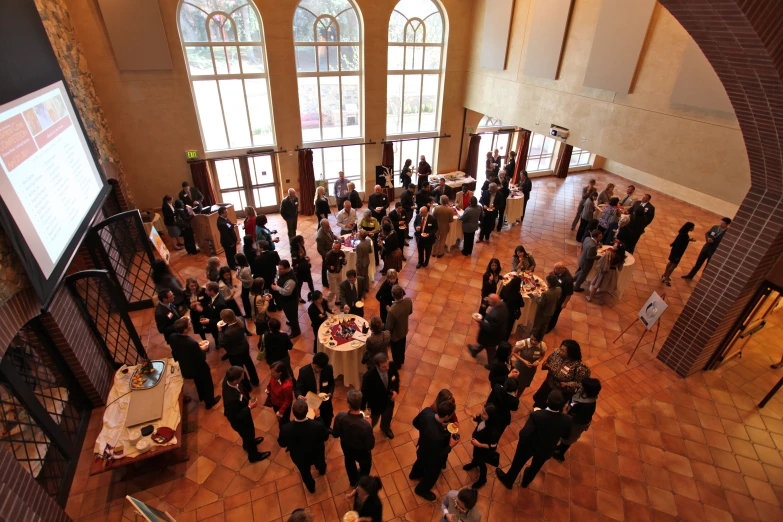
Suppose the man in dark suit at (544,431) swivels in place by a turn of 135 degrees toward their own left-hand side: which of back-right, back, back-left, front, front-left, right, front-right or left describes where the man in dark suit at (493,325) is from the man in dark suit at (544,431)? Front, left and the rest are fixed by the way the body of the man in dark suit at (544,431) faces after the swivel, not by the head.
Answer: right

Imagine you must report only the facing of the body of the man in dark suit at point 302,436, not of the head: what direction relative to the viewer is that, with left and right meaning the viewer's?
facing away from the viewer

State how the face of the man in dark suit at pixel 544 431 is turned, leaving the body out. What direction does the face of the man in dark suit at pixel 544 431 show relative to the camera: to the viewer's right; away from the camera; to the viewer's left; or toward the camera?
away from the camera

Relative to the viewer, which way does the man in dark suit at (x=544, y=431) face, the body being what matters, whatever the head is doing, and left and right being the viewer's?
facing away from the viewer

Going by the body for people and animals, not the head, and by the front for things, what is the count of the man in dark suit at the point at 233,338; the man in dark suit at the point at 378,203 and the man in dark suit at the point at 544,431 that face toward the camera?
1

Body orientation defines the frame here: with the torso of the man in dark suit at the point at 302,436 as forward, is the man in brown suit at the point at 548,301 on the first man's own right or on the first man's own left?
on the first man's own right

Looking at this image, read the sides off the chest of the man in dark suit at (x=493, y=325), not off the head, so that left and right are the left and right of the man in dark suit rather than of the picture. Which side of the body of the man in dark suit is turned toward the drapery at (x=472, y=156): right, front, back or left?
right

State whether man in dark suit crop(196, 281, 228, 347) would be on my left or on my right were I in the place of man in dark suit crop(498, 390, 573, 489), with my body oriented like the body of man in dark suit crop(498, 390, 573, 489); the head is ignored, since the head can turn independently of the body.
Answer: on my left

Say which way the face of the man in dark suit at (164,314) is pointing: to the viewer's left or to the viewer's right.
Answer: to the viewer's right

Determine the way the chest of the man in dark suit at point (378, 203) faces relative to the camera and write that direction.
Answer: toward the camera

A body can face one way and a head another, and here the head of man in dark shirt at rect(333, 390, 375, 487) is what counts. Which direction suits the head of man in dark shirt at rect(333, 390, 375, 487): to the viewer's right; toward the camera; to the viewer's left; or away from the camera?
away from the camera

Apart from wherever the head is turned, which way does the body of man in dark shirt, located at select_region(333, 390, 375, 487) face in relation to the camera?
away from the camera

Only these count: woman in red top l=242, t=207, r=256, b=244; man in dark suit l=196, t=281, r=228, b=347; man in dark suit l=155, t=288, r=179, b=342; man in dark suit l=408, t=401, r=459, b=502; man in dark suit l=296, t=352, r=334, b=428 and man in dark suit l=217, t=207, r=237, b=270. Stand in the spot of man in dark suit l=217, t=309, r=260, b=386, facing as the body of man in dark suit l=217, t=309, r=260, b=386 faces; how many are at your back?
2

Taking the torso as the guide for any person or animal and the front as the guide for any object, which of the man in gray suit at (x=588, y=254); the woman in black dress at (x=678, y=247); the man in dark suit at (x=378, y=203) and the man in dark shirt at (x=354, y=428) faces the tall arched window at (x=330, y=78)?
the man in dark shirt at (x=354, y=428)
